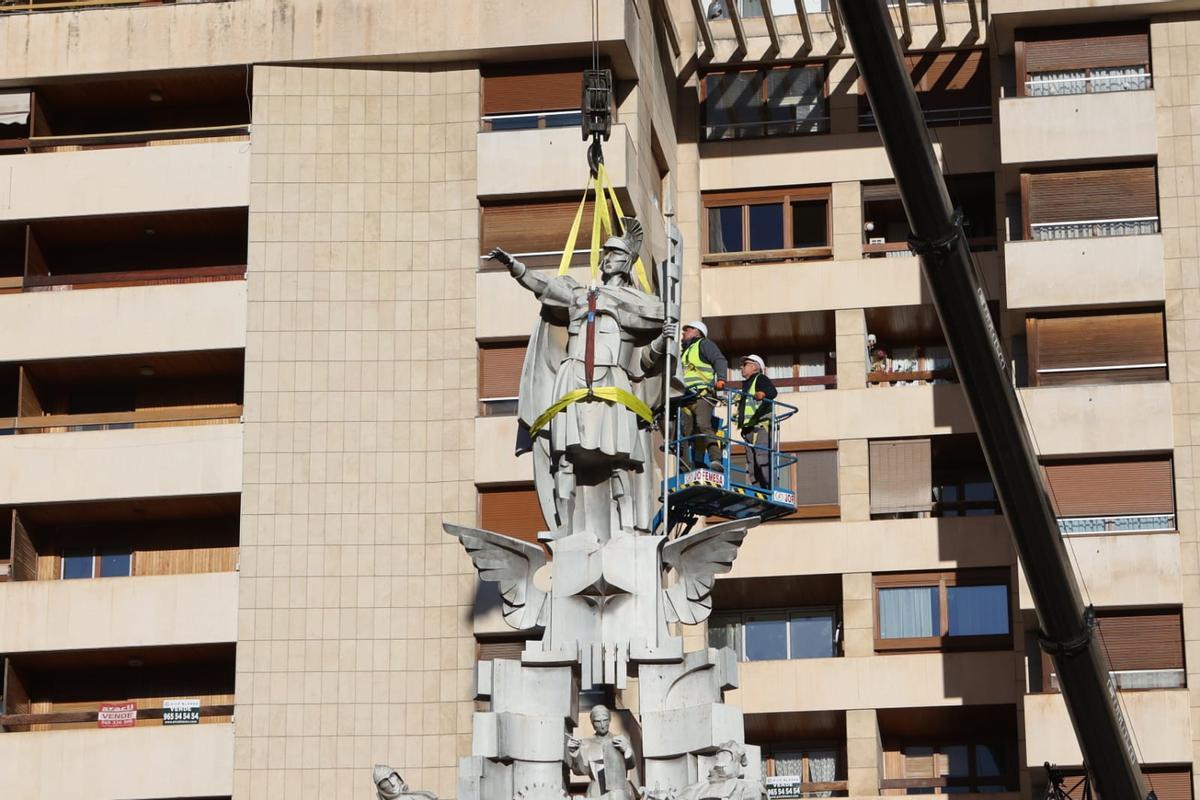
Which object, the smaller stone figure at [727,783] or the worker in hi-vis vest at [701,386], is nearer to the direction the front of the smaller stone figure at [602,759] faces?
the smaller stone figure

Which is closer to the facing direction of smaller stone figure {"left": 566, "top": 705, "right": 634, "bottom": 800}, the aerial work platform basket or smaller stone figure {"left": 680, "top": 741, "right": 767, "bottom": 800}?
the smaller stone figure

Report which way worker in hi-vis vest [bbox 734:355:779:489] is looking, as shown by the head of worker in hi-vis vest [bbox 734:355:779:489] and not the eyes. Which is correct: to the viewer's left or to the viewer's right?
to the viewer's left

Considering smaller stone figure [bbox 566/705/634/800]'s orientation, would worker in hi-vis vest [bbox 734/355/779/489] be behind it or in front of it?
behind

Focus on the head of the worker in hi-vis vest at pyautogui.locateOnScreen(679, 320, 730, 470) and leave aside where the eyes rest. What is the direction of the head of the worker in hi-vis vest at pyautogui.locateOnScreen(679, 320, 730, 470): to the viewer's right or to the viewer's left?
to the viewer's left

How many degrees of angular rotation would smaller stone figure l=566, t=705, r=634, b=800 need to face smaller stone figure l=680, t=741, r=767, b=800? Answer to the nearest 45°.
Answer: approximately 45° to its left

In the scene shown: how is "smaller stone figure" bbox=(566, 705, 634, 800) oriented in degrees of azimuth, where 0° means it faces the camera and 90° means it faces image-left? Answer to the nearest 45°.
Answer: approximately 0°
